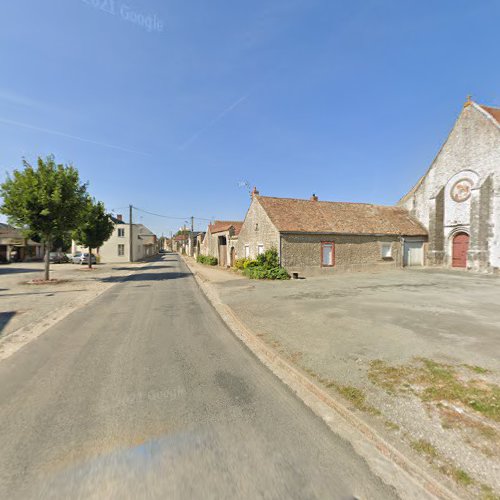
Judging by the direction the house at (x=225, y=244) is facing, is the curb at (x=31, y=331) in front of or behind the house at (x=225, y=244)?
in front

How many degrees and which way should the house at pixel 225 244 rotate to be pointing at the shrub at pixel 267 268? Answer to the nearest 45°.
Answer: approximately 45° to its left

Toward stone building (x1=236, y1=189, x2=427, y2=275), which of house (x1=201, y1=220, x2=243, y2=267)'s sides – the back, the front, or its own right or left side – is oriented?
left

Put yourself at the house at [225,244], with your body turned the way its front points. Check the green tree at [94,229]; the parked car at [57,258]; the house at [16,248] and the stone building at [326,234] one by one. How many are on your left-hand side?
1

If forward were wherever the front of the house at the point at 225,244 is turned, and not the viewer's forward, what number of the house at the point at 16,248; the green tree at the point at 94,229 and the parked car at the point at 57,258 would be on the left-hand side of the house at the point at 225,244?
0

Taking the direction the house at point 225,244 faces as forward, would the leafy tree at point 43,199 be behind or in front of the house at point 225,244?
in front

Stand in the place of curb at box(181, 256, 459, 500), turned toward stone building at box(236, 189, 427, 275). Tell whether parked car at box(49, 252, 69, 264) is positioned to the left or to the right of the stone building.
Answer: left

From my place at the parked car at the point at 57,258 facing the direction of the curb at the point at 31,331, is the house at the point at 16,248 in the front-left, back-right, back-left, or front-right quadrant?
back-right

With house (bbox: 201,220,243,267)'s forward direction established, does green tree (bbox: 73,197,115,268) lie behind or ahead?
ahead

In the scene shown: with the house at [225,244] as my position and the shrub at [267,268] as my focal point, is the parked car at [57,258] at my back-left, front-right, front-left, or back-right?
back-right

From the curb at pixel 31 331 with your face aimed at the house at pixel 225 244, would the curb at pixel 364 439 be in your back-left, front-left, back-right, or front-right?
back-right

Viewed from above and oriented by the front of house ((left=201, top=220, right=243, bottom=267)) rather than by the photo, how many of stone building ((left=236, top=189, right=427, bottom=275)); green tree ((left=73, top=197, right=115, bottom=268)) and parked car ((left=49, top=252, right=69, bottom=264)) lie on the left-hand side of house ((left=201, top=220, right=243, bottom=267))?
1

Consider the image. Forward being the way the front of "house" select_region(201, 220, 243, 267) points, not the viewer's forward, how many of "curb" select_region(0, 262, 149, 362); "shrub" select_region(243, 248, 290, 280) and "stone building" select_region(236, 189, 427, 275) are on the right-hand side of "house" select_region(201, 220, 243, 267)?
0

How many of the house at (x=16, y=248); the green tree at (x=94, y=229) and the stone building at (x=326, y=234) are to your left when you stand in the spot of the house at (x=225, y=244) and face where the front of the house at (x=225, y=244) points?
1

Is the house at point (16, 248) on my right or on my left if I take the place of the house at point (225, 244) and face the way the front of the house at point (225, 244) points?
on my right

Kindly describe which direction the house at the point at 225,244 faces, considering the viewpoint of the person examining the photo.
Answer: facing the viewer and to the left of the viewer
